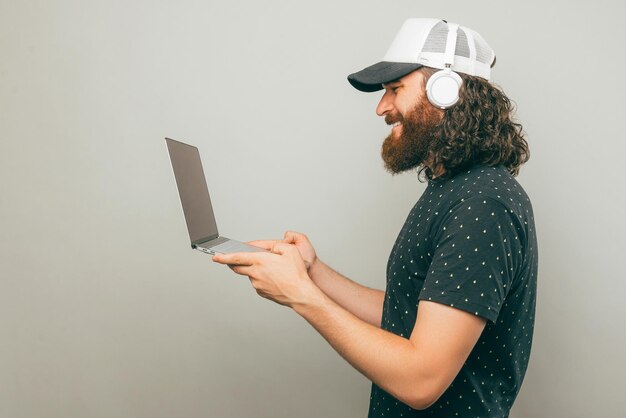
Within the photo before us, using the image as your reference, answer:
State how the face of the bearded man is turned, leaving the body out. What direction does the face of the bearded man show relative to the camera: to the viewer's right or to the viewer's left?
to the viewer's left

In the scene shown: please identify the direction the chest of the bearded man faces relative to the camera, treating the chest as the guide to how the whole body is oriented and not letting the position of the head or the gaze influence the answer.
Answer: to the viewer's left
